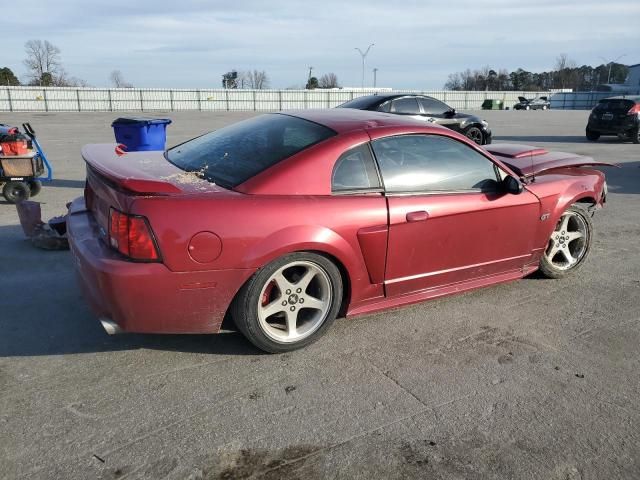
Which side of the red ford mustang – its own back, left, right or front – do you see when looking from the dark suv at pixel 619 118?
front

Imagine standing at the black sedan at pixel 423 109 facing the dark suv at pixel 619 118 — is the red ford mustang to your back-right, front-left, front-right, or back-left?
back-right

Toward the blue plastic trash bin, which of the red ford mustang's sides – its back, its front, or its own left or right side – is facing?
left

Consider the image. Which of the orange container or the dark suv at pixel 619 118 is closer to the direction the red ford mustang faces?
the dark suv

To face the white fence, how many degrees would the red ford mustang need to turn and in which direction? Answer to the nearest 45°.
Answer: approximately 45° to its left

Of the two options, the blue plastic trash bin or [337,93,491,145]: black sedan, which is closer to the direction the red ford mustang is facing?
the black sedan

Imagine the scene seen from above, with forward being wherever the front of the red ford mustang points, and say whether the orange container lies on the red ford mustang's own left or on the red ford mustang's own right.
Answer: on the red ford mustang's own left

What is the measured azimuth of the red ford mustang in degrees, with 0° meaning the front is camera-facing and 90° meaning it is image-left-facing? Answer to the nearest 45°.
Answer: approximately 225°

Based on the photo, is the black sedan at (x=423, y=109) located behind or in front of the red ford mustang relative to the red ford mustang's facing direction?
in front
